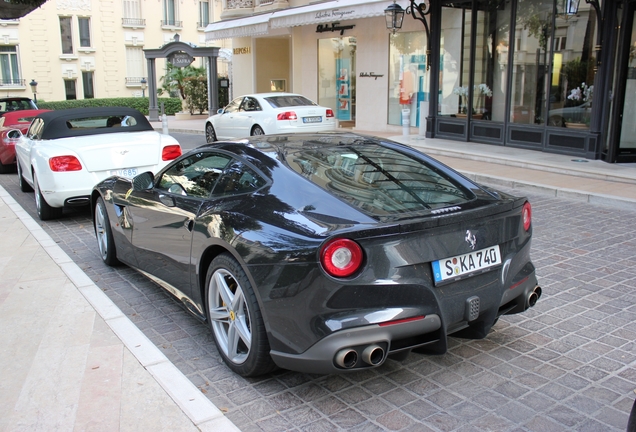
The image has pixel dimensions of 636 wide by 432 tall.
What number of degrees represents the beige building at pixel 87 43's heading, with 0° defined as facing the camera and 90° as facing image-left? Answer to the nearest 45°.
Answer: approximately 0°

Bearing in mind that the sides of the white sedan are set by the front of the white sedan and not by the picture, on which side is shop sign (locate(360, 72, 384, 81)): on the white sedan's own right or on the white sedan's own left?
on the white sedan's own right

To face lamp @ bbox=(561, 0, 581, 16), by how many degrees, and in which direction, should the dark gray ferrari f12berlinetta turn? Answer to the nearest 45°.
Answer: approximately 90° to its right

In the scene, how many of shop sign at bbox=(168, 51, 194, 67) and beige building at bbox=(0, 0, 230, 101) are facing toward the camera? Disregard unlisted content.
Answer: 2

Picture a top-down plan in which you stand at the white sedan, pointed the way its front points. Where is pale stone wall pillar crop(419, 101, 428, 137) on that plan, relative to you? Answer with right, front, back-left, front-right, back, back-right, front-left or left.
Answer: back-right

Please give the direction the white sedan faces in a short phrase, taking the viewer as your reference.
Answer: facing away from the viewer and to the left of the viewer

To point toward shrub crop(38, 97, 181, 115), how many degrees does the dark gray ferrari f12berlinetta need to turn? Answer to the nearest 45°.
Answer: approximately 45° to its right

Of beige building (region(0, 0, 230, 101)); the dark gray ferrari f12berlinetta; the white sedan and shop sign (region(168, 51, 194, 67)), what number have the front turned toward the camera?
2

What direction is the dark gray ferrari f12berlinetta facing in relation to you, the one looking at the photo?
facing away from the viewer and to the left of the viewer
